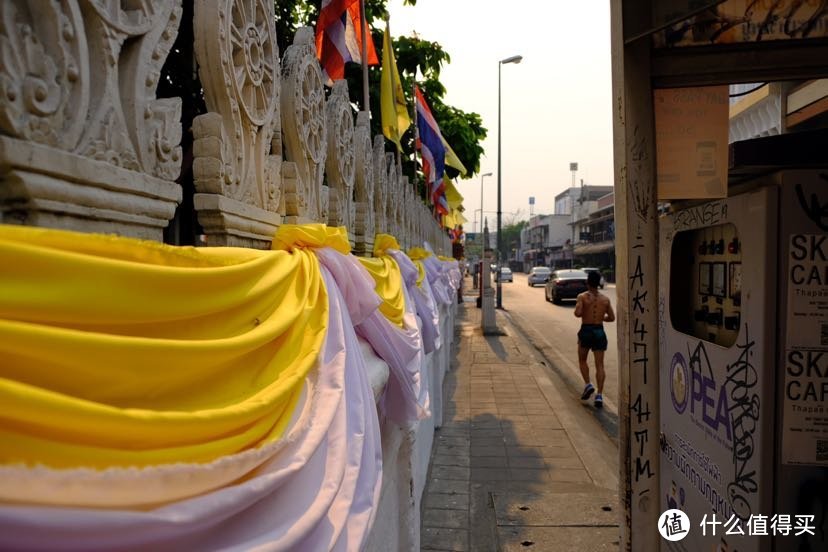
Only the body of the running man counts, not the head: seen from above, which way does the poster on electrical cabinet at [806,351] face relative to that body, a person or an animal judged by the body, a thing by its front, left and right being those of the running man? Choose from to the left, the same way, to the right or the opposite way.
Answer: the opposite way

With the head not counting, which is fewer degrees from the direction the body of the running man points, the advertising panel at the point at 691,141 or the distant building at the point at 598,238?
the distant building

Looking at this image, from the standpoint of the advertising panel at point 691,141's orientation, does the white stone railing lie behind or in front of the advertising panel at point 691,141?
in front

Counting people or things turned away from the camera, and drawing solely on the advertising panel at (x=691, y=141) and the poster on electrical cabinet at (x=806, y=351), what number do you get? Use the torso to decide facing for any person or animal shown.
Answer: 0

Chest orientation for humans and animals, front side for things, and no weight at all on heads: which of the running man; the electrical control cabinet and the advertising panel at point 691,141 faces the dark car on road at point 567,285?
the running man

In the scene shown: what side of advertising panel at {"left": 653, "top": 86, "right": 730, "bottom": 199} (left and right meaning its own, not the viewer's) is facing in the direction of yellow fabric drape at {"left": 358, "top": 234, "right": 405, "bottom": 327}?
right

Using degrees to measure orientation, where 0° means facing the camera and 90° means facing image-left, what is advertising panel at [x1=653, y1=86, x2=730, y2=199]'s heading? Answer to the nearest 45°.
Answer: approximately 0°

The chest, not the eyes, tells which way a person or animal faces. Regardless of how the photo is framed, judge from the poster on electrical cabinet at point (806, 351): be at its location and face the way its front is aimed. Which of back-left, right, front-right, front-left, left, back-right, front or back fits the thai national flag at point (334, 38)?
right

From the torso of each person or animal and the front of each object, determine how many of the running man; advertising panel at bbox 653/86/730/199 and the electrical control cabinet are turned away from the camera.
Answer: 1

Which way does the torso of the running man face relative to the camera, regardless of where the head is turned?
away from the camera

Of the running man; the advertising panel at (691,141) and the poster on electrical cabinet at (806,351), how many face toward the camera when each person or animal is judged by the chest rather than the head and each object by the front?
2

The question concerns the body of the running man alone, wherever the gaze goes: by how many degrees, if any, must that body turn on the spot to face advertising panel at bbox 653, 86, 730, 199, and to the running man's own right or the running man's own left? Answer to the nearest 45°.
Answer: approximately 180°
